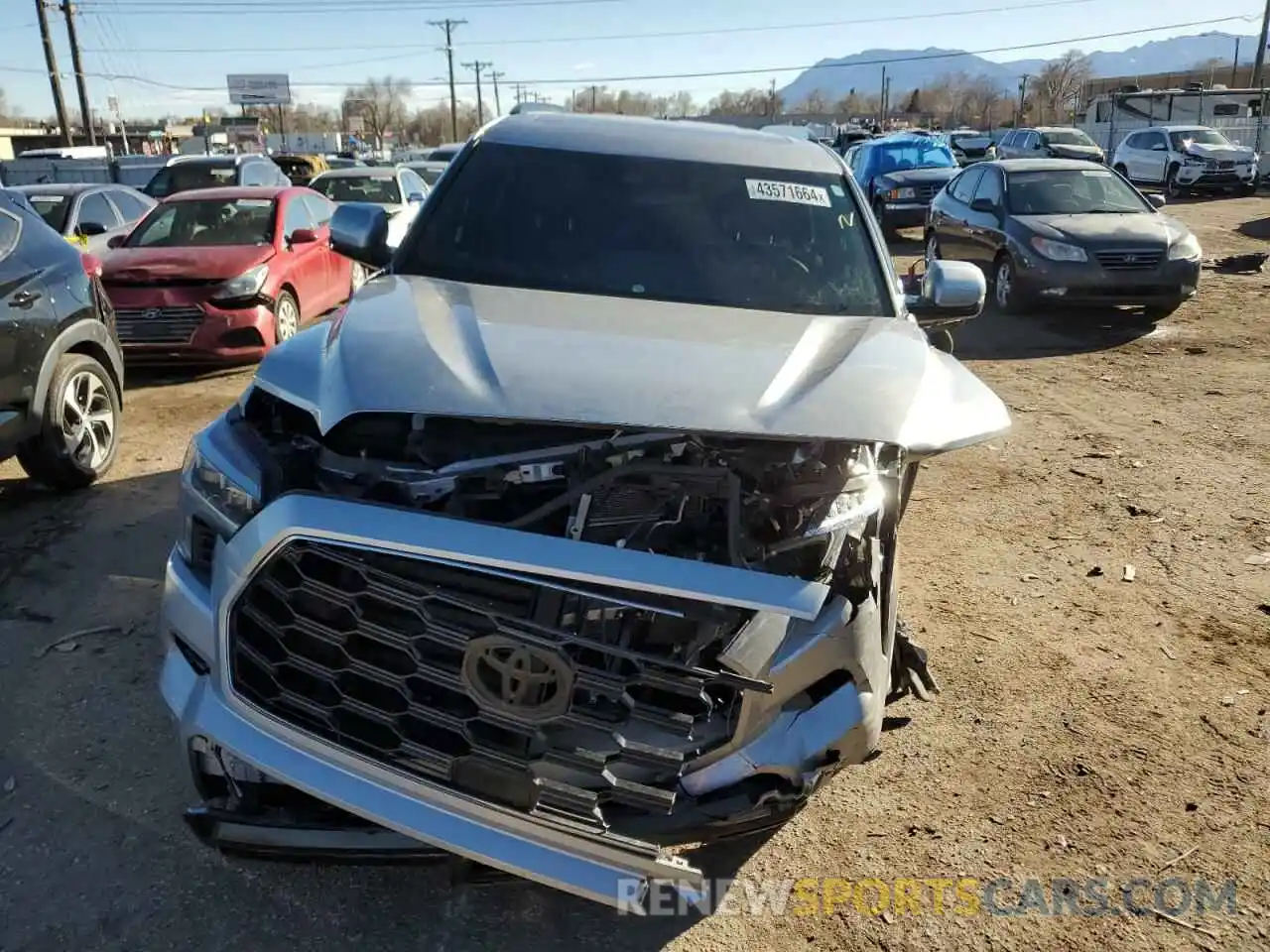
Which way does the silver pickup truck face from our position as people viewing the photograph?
facing the viewer

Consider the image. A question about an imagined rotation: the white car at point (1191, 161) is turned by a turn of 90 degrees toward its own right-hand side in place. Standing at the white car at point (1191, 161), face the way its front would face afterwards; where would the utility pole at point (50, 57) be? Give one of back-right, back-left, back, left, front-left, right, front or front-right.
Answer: front-right

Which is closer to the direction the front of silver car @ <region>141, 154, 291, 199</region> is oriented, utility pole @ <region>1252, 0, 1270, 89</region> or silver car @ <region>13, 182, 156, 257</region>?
the silver car @ <region>13, 182, 156, 257</region>

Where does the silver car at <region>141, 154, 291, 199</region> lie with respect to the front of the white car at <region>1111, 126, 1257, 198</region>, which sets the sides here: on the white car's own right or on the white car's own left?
on the white car's own right

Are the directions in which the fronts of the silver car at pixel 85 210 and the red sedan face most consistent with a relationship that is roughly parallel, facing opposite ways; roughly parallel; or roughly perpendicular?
roughly parallel

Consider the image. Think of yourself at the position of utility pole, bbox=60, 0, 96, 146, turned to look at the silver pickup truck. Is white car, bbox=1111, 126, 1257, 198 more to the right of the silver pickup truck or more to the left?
left

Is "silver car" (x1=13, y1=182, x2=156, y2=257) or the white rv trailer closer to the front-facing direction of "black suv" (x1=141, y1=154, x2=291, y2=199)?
the silver car

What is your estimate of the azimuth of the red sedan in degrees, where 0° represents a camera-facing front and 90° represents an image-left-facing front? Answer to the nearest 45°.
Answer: approximately 45°

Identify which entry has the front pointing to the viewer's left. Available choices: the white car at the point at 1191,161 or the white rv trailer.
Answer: the white rv trailer

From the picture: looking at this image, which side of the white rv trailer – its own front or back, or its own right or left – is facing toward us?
left

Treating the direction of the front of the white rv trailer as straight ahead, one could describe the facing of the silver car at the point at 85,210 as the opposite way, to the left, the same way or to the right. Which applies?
to the left

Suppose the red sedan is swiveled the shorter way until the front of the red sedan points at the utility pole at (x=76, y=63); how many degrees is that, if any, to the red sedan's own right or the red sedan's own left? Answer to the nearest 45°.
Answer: approximately 135° to the red sedan's own right

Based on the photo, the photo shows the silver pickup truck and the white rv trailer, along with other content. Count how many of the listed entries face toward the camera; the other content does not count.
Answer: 1

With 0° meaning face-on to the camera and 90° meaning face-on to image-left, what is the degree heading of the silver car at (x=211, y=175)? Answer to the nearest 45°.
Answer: approximately 45°

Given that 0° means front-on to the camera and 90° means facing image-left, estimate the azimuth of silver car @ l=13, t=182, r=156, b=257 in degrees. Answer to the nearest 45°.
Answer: approximately 45°

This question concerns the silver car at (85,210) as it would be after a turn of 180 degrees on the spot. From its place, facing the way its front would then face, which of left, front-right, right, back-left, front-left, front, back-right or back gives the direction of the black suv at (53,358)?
back-right
